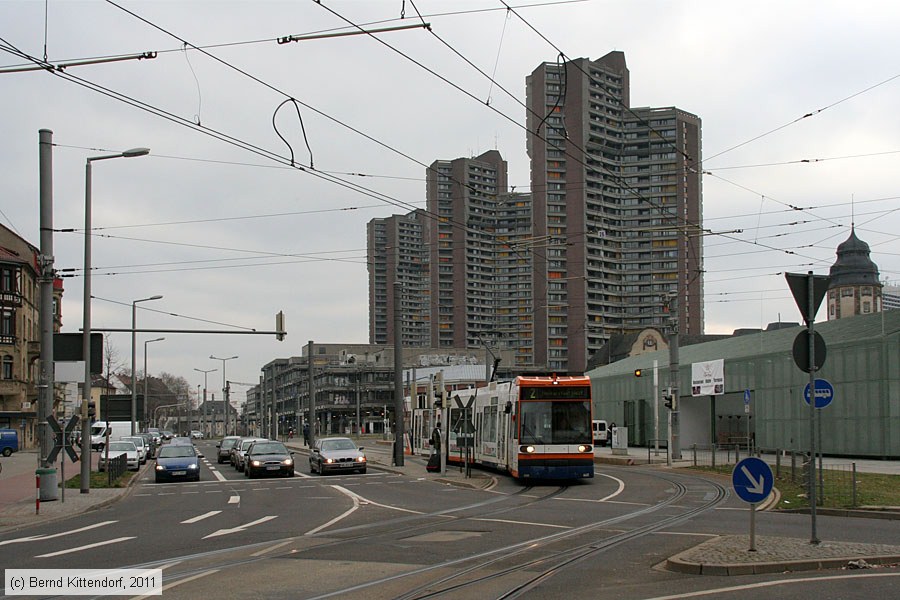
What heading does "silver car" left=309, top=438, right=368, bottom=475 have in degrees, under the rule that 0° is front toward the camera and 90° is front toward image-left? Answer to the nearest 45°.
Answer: approximately 315°

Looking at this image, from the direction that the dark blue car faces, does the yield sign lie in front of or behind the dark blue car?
in front

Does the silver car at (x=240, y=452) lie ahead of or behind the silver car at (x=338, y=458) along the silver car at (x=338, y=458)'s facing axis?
behind

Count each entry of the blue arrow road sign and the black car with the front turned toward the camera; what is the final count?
2

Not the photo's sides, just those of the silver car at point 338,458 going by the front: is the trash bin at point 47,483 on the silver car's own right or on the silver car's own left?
on the silver car's own right

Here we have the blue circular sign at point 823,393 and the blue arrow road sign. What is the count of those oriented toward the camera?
2

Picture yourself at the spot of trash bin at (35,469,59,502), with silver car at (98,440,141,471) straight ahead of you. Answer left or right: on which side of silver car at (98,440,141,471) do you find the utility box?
right

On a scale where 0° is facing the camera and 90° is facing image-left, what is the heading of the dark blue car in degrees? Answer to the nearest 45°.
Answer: approximately 0°

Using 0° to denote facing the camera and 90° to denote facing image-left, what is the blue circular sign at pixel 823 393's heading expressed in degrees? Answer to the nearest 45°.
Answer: approximately 0°
